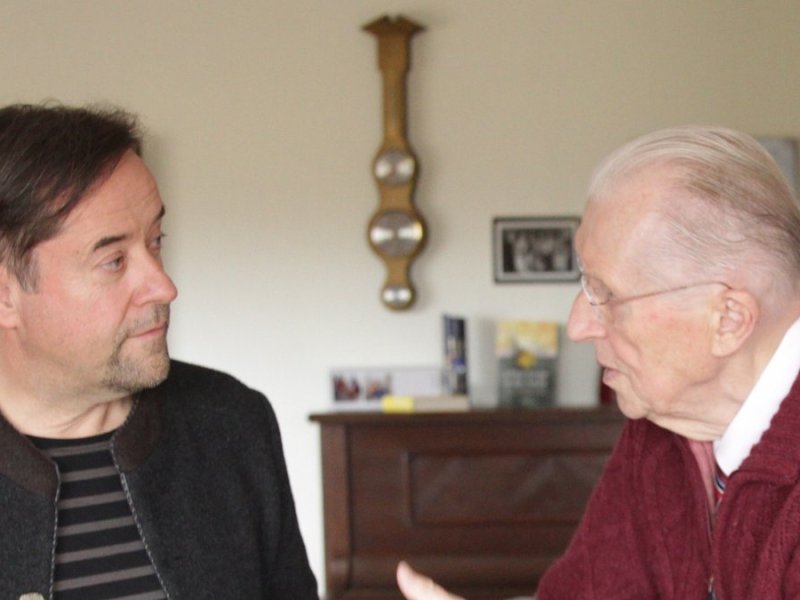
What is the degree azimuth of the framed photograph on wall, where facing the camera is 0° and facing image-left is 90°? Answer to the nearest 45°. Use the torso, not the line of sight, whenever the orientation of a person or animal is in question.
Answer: approximately 0°

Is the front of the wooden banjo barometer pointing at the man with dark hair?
yes

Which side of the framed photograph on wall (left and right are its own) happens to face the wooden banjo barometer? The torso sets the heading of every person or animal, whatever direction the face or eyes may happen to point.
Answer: right

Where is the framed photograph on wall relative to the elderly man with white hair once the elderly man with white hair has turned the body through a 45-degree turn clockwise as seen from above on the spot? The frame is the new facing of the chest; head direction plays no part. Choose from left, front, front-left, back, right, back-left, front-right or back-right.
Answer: right

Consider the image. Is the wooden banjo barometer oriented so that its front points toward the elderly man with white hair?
yes

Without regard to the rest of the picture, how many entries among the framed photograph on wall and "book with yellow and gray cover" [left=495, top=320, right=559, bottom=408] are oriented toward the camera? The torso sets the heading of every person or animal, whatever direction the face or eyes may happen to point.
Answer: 2

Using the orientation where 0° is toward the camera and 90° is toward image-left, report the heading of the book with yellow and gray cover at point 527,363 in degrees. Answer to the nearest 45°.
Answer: approximately 0°

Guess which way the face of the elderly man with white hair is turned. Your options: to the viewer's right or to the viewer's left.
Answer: to the viewer's left

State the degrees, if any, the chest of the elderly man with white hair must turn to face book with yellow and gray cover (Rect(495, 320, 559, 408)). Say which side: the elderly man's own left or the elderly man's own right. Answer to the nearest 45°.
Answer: approximately 135° to the elderly man's own right
